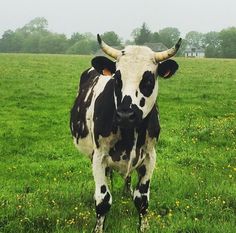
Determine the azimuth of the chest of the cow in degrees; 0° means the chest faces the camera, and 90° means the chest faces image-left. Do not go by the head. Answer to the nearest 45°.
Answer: approximately 0°
